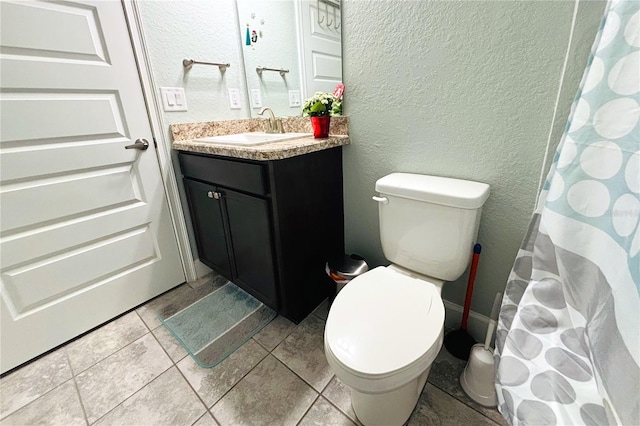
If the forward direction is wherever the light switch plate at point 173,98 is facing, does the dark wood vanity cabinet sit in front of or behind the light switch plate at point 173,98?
in front

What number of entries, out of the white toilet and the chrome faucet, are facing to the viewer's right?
0

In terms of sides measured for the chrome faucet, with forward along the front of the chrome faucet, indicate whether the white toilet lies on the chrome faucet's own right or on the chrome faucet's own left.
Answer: on the chrome faucet's own left

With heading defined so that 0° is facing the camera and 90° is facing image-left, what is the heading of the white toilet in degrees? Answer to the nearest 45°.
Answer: approximately 45°

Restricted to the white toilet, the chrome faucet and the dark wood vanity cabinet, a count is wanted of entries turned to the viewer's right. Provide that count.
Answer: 0

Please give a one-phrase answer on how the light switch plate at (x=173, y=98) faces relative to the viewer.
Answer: facing the viewer and to the right of the viewer

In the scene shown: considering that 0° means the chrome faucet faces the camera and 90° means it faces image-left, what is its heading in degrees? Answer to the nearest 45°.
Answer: approximately 45°

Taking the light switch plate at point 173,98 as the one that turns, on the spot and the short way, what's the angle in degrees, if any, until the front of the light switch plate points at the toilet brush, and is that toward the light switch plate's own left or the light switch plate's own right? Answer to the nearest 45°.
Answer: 0° — it already faces it

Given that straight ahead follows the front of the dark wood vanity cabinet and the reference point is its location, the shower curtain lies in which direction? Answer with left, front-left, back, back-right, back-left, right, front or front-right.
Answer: left

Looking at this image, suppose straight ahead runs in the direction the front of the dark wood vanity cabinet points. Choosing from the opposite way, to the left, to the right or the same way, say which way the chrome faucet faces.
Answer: the same way

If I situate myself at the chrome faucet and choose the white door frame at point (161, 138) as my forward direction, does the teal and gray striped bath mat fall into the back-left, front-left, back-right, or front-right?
front-left

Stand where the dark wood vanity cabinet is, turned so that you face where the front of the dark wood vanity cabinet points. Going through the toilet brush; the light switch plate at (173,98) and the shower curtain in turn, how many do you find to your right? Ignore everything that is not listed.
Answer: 1

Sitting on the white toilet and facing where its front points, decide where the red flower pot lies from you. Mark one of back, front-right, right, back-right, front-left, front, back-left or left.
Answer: right

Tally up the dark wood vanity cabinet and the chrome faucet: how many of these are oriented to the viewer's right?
0
